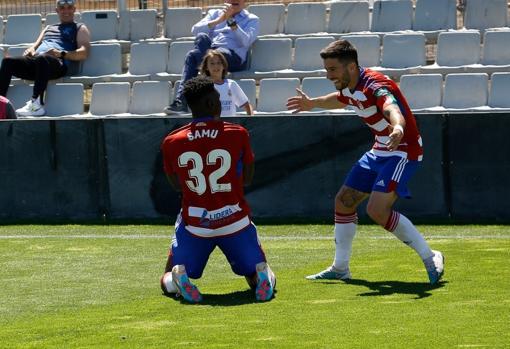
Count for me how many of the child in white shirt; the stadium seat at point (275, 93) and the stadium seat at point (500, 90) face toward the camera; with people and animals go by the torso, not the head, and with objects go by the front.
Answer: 3

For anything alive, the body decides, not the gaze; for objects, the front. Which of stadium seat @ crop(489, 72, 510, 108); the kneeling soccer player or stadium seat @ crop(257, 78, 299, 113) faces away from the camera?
the kneeling soccer player

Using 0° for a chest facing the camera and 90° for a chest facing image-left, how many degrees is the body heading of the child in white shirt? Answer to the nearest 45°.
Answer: approximately 0°

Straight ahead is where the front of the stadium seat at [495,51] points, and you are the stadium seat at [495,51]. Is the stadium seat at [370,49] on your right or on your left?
on your right

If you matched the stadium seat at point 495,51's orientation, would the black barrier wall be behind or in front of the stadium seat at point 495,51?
in front

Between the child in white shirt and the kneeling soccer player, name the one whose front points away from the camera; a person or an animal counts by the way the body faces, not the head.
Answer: the kneeling soccer player

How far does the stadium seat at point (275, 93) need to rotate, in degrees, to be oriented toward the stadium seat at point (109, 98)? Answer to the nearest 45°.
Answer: approximately 90° to its right

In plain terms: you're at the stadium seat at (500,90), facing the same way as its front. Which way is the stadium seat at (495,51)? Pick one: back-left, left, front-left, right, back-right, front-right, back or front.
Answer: back

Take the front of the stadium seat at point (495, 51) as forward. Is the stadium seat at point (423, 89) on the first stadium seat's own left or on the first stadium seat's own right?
on the first stadium seat's own right

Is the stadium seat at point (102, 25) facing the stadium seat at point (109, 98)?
yes

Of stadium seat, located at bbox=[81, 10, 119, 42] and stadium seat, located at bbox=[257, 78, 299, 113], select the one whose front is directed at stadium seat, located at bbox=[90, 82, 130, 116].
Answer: stadium seat, located at bbox=[81, 10, 119, 42]
